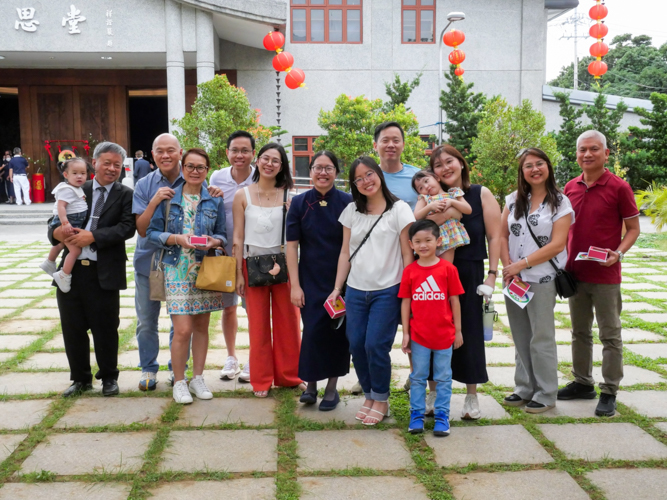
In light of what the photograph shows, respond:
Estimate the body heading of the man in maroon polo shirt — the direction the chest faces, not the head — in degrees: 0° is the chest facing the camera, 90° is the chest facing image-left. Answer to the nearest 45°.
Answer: approximately 45°

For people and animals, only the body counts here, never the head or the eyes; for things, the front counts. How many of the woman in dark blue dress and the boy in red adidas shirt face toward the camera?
2

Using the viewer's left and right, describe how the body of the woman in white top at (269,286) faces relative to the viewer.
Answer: facing the viewer

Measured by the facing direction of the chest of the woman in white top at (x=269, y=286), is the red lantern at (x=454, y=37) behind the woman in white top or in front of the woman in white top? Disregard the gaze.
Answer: behind

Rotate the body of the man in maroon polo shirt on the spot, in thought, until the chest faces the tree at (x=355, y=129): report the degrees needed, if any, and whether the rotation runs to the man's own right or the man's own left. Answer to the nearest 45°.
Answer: approximately 90° to the man's own right

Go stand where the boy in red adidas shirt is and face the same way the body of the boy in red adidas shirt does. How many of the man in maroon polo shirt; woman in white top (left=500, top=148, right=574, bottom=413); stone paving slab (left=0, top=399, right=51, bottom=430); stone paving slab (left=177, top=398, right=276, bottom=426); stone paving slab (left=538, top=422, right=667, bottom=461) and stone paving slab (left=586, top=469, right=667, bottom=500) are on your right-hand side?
2

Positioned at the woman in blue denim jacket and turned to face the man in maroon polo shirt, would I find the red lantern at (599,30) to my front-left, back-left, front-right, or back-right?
front-left

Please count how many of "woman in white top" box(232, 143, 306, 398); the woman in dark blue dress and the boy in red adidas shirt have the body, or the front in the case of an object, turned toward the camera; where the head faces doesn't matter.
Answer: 3

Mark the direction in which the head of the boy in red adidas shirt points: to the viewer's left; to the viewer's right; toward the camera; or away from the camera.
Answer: toward the camera

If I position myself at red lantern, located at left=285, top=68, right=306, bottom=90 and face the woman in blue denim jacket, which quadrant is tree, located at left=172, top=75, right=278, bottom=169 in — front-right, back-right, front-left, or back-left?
front-right

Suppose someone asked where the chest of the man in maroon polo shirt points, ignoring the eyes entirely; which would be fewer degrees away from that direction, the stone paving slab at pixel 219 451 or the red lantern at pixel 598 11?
the stone paving slab

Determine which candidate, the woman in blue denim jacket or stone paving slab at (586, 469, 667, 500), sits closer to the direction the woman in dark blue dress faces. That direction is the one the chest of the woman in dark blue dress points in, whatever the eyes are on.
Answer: the stone paving slab

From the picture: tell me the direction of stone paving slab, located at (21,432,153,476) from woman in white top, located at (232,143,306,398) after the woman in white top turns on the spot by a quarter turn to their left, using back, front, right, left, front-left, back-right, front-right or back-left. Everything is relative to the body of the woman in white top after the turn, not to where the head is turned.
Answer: back-right

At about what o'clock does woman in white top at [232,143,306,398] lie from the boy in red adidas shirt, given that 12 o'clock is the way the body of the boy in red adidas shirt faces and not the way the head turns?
The woman in white top is roughly at 4 o'clock from the boy in red adidas shirt.

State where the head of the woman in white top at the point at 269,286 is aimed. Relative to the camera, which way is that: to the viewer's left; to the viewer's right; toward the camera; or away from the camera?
toward the camera

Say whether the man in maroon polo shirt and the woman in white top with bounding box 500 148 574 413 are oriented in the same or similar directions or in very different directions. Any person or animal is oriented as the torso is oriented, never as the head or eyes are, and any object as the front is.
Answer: same or similar directions

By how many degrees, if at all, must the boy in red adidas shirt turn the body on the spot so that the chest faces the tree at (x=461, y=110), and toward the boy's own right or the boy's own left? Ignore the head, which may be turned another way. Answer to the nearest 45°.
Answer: approximately 180°

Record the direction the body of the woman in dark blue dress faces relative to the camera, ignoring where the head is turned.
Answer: toward the camera
